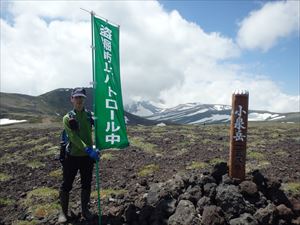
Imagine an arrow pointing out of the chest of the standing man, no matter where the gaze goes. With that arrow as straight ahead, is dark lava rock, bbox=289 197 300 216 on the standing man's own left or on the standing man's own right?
on the standing man's own left

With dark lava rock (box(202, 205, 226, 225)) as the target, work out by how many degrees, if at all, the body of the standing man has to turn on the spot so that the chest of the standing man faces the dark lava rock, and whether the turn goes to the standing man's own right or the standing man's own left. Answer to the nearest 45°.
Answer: approximately 45° to the standing man's own left

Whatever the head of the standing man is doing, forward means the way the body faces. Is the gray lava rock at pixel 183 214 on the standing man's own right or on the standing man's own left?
on the standing man's own left

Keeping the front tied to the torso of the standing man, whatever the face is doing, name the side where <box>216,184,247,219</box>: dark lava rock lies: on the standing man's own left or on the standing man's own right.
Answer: on the standing man's own left

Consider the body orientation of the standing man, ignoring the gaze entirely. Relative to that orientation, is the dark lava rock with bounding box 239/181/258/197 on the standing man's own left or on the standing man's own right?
on the standing man's own left

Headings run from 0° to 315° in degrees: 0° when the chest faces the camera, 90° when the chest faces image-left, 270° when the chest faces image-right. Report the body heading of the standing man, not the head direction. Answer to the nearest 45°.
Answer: approximately 0°

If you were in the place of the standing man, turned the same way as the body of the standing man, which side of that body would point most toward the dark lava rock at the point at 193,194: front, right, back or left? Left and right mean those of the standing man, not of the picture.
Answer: left

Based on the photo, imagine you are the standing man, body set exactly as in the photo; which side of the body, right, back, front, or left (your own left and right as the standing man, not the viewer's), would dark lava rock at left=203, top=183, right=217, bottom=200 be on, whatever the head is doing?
left
